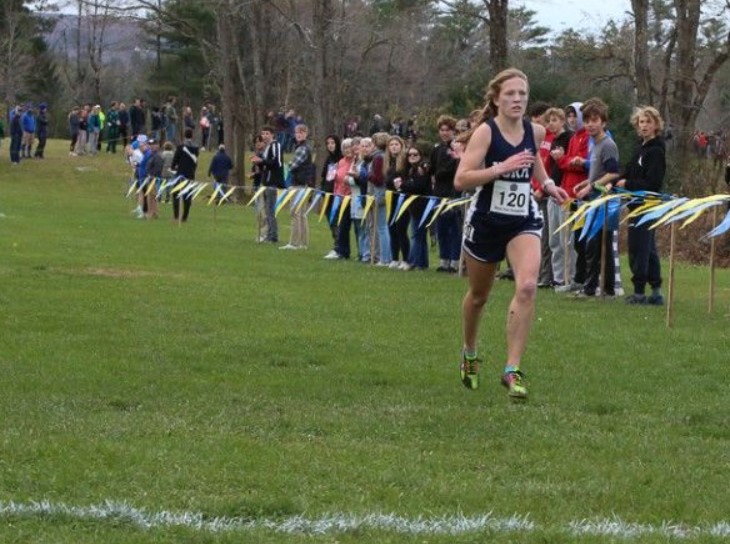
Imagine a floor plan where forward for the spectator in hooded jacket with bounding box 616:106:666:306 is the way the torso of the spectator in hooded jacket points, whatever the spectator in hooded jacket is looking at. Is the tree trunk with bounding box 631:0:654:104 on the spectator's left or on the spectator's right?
on the spectator's right

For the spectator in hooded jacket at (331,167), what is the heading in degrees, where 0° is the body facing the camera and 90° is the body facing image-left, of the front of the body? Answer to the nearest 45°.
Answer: approximately 45°

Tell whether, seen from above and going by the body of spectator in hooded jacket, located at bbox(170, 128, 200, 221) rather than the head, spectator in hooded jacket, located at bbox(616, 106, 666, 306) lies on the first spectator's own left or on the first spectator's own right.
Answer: on the first spectator's own left

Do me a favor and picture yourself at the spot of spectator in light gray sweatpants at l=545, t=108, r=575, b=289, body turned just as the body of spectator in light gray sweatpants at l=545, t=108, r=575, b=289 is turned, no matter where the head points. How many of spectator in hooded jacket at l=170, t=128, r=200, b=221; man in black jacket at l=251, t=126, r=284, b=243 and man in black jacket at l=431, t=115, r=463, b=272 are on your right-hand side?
3

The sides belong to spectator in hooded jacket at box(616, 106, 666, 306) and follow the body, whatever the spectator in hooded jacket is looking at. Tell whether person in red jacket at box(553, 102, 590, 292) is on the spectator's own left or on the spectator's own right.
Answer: on the spectator's own right

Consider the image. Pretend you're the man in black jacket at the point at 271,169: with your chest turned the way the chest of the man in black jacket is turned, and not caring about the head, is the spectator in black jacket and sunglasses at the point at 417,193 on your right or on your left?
on your left

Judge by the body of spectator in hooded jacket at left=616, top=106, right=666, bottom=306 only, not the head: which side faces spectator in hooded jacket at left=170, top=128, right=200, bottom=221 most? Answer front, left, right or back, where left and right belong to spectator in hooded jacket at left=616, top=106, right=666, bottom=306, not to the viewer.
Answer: right

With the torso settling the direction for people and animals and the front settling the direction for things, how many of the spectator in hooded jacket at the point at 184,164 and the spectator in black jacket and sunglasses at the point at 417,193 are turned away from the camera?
1

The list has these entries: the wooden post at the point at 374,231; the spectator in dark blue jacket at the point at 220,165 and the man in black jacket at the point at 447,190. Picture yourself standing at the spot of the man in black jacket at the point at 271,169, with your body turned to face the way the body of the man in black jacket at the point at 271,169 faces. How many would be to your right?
1

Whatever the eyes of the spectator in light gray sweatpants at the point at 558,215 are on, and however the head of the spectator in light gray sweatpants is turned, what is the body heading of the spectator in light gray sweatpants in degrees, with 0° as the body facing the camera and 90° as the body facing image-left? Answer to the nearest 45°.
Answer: approximately 45°

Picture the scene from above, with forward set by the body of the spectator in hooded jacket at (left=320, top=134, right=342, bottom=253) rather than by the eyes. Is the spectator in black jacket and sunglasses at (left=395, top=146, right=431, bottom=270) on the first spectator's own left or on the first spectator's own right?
on the first spectator's own left

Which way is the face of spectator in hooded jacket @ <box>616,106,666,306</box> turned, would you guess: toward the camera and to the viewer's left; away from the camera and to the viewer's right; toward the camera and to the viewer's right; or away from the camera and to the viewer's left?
toward the camera and to the viewer's left

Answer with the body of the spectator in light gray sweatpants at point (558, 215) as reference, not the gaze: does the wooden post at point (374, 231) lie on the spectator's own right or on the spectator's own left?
on the spectator's own right

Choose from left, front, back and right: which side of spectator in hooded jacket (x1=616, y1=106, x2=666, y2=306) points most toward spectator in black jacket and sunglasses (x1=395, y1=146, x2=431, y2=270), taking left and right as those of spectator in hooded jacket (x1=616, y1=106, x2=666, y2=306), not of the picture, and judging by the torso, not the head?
right
